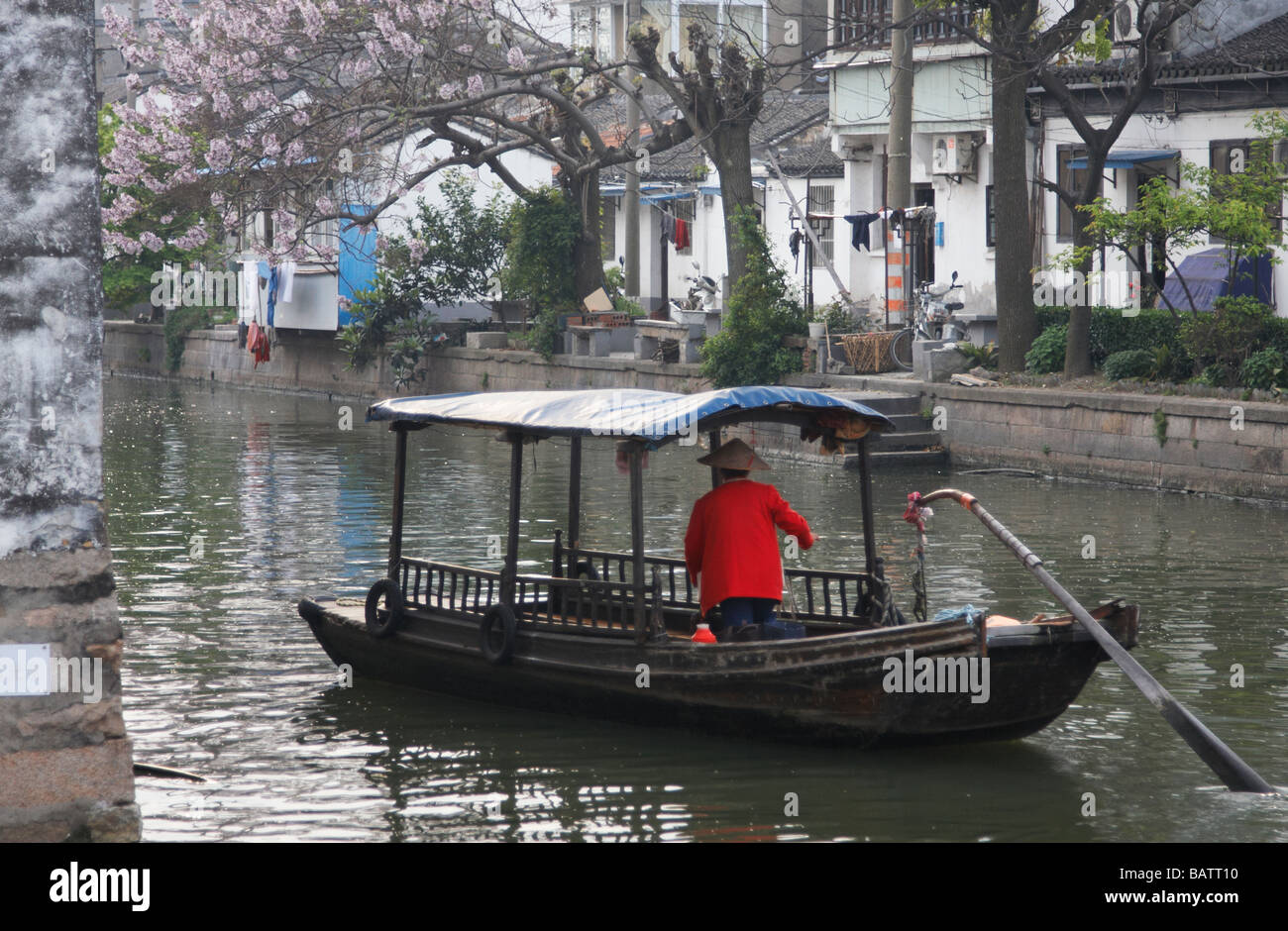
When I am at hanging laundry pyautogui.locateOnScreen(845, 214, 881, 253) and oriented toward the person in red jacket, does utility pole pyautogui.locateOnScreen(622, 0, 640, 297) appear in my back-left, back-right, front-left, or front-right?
back-right

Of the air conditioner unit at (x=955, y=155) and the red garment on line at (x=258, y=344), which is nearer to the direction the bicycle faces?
the red garment on line

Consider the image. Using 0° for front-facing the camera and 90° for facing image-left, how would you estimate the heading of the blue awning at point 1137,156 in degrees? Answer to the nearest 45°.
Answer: approximately 0°

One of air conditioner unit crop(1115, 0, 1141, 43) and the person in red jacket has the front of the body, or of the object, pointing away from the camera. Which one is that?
the person in red jacket

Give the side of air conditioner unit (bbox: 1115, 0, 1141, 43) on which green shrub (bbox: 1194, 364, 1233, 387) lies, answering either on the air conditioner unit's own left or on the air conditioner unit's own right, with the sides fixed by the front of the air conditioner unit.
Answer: on the air conditioner unit's own left

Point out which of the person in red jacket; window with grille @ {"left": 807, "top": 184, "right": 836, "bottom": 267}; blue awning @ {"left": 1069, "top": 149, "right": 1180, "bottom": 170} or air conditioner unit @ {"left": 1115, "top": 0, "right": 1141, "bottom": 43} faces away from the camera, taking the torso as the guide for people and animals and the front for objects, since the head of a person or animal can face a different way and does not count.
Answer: the person in red jacket

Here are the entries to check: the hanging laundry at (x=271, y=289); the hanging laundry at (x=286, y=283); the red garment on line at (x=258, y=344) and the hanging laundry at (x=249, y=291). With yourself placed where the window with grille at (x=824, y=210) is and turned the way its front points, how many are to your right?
4

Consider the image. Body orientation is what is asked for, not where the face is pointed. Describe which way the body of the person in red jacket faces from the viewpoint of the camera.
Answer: away from the camera

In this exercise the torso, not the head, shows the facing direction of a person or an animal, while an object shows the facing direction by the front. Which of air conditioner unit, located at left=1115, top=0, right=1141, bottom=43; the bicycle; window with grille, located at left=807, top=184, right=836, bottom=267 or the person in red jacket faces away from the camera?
the person in red jacket

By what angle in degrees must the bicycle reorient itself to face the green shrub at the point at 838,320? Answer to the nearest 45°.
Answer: approximately 90° to its right
